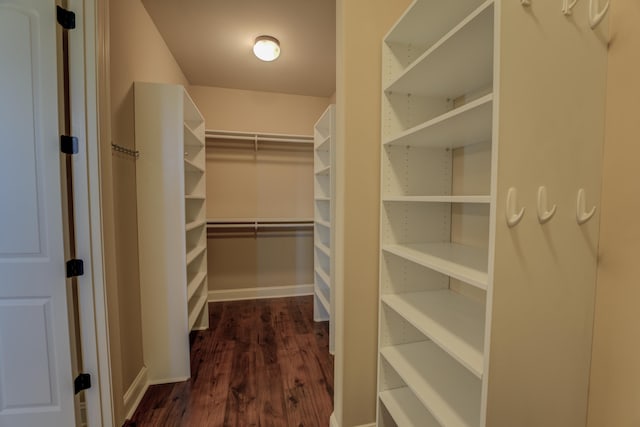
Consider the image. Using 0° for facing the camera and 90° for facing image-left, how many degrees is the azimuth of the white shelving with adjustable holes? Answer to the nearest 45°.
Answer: approximately 45°

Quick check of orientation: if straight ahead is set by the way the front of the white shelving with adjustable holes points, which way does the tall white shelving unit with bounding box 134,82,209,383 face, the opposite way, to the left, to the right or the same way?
the opposite way

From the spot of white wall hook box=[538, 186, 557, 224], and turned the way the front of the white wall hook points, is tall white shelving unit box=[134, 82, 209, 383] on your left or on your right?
on your right

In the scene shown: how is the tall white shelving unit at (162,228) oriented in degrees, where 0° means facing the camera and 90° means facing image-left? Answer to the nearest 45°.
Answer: approximately 270°
